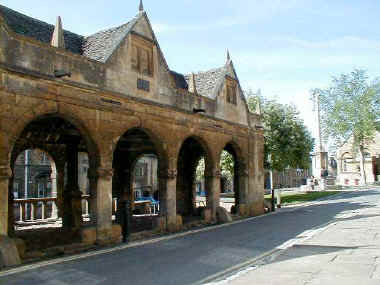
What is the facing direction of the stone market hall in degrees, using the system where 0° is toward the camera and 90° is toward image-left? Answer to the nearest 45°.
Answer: approximately 315°

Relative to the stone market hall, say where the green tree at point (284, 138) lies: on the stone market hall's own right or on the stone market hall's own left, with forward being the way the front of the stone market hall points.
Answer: on the stone market hall's own left
